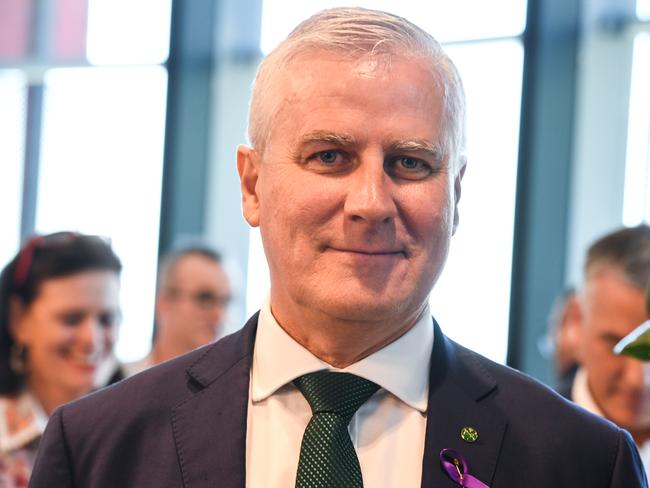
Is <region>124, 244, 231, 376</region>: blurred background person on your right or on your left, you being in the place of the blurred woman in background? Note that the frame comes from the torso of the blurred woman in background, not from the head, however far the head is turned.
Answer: on your left

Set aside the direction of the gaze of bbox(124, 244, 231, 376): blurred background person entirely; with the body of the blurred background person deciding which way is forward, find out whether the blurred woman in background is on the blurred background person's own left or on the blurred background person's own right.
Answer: on the blurred background person's own right

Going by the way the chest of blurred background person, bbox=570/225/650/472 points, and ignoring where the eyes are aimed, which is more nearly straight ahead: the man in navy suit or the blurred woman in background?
the man in navy suit

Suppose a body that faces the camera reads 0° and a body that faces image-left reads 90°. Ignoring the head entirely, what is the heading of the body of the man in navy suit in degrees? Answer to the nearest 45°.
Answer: approximately 0°
